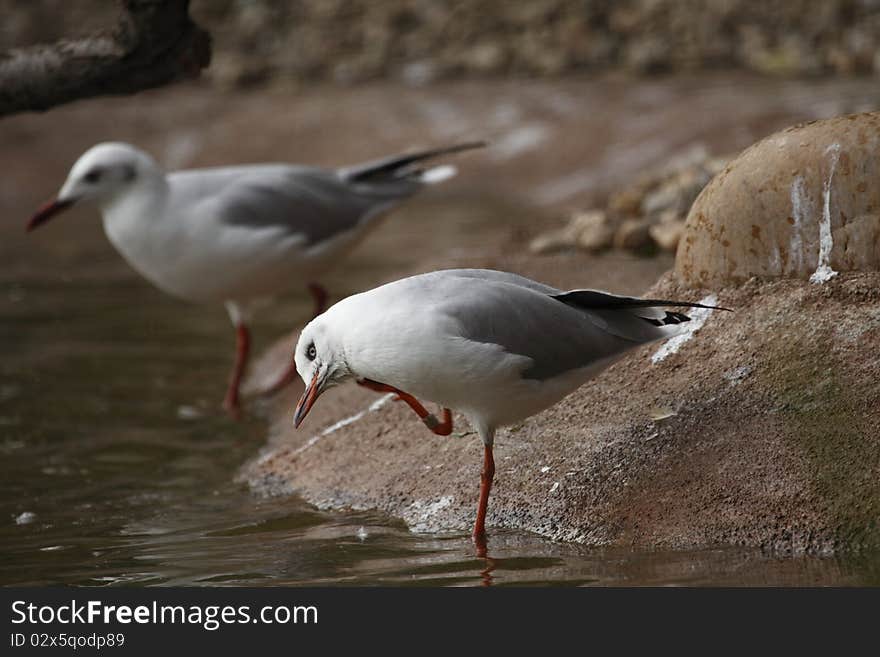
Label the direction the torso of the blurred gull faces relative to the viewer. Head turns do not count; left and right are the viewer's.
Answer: facing to the left of the viewer

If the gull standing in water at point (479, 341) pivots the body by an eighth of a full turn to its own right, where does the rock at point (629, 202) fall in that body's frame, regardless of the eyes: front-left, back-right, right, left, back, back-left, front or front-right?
front-right

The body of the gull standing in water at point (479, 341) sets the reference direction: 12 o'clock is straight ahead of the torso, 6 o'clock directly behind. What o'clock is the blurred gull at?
The blurred gull is roughly at 2 o'clock from the gull standing in water.

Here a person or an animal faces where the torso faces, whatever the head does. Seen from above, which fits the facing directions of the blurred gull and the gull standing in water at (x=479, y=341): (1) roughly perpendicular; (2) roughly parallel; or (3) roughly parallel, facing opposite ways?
roughly parallel

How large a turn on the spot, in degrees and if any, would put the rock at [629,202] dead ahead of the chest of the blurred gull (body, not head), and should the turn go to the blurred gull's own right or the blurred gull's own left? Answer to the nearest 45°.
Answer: approximately 135° to the blurred gull's own right

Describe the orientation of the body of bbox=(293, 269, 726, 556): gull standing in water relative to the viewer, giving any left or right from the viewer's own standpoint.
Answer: facing to the left of the viewer

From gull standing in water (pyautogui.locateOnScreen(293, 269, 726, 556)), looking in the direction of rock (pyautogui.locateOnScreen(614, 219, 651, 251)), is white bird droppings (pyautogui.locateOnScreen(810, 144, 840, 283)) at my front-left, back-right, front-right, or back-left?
front-right

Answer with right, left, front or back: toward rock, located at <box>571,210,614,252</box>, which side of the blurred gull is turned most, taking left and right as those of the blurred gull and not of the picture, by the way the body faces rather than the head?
back

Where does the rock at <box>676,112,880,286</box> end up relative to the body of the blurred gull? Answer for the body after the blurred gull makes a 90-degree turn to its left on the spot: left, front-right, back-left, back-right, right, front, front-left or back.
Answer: front-left

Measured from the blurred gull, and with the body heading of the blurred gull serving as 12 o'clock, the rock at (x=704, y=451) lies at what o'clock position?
The rock is roughly at 8 o'clock from the blurred gull.

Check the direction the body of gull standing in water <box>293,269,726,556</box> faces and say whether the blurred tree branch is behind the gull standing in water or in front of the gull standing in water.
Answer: in front

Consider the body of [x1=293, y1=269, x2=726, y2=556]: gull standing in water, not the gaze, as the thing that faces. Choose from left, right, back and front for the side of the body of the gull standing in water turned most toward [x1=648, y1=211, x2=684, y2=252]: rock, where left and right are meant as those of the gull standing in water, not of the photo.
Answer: right

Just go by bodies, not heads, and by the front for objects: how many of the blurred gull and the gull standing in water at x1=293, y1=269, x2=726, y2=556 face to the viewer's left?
2

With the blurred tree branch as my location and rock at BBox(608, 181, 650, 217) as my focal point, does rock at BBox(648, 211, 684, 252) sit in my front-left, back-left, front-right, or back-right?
front-right

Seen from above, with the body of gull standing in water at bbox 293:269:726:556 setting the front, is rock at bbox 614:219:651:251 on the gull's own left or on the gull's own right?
on the gull's own right
